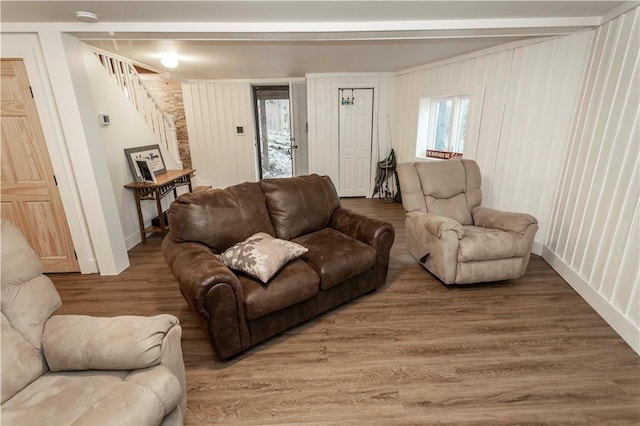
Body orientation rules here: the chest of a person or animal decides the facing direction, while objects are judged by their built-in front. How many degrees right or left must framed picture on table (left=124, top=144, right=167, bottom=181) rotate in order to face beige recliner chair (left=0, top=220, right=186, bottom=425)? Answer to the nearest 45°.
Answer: approximately 45° to its right

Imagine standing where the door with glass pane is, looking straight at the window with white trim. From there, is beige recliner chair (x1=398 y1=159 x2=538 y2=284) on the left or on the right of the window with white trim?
right

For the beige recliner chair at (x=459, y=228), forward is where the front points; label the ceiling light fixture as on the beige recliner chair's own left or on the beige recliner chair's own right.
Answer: on the beige recliner chair's own right

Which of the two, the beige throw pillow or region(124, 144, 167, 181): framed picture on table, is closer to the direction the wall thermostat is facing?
the beige throw pillow

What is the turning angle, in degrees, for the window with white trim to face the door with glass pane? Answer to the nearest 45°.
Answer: approximately 45° to its right

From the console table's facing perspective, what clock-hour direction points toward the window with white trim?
The window with white trim is roughly at 11 o'clock from the console table.

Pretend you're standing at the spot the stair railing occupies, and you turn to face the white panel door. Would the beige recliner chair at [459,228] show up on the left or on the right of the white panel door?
right

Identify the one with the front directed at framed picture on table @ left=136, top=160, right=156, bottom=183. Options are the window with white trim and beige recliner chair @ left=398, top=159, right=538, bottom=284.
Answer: the window with white trim

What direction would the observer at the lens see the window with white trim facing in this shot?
facing the viewer and to the left of the viewer
